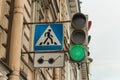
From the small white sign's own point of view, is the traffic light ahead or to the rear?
ahead

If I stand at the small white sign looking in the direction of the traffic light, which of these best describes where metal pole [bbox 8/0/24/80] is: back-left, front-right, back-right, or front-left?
back-right

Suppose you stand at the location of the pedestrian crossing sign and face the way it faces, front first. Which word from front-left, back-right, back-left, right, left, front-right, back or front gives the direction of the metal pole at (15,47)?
right

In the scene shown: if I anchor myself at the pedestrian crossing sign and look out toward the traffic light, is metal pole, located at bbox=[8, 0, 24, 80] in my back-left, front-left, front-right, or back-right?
back-right

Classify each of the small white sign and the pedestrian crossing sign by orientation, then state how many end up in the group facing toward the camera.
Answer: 2

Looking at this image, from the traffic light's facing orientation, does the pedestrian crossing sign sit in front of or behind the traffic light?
behind

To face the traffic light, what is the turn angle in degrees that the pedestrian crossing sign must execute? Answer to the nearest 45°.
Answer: approximately 45° to its left

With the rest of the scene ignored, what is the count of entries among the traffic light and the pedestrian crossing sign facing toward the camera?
2

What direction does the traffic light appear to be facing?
toward the camera

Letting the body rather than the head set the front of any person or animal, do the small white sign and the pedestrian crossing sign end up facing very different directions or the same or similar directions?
same or similar directions

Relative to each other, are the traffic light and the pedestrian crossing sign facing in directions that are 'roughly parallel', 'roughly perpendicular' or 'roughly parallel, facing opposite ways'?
roughly parallel

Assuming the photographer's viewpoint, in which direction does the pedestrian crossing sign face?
facing the viewer

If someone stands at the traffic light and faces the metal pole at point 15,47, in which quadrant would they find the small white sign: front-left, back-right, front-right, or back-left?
front-right
